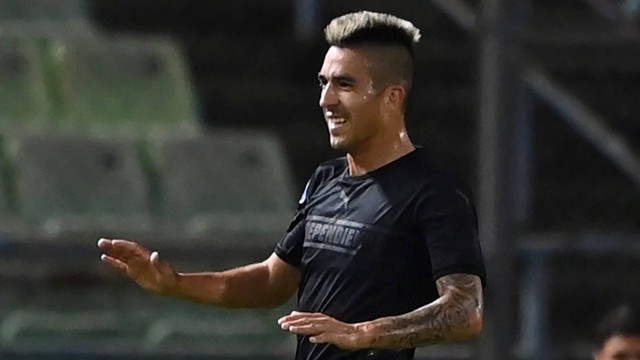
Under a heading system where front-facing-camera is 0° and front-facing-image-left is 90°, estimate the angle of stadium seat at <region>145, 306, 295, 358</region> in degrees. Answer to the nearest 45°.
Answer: approximately 0°

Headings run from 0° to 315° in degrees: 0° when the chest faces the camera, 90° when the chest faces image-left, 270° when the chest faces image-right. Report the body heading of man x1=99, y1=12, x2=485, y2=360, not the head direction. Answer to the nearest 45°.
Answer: approximately 45°
